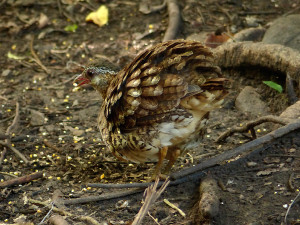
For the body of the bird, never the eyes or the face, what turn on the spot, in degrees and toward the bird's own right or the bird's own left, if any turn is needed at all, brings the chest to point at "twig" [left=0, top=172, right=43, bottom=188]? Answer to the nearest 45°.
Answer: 0° — it already faces it

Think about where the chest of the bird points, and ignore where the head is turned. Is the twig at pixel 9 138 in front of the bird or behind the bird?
in front

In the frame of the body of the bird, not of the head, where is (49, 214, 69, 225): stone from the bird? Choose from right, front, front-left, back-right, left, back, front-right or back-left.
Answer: front-left

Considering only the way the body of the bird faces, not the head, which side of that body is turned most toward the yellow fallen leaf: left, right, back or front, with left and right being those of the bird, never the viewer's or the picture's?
right

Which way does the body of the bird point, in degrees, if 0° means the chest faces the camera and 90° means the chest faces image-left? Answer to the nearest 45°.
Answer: approximately 90°

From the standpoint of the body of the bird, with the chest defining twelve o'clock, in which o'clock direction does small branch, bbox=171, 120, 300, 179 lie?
The small branch is roughly at 6 o'clock from the bird.

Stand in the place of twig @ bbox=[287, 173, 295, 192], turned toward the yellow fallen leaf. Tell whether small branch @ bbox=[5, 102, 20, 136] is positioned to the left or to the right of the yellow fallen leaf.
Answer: left

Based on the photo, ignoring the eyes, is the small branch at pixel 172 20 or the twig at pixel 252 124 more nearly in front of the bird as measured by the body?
the small branch

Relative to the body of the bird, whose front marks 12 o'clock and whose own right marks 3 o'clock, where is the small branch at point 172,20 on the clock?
The small branch is roughly at 3 o'clock from the bird.

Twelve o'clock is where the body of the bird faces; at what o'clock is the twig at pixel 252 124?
The twig is roughly at 5 o'clock from the bird.

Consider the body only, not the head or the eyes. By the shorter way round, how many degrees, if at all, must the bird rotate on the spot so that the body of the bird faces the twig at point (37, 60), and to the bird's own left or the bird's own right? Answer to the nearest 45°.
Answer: approximately 45° to the bird's own right
